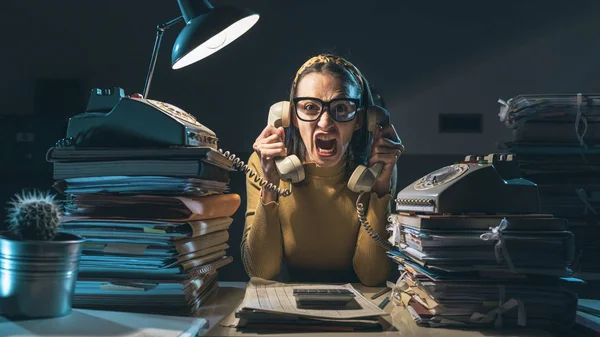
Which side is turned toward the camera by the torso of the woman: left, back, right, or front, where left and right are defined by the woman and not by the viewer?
front

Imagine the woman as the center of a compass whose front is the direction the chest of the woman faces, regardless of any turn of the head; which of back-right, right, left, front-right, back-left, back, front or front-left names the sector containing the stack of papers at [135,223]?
front-right

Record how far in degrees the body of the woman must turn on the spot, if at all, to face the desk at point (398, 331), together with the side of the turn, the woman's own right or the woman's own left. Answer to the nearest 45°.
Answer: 0° — they already face it

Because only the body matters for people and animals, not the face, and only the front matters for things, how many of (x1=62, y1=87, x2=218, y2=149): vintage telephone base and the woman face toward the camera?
1

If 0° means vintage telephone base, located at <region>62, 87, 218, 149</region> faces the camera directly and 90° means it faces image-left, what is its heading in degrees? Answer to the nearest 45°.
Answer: approximately 270°

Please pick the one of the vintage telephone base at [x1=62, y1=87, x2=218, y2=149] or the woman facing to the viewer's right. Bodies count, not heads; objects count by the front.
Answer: the vintage telephone base

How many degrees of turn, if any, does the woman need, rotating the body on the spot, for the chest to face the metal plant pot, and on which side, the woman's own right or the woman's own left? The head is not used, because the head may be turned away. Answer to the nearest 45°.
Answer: approximately 45° to the woman's own right

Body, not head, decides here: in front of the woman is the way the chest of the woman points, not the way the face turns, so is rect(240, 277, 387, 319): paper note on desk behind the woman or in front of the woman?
in front

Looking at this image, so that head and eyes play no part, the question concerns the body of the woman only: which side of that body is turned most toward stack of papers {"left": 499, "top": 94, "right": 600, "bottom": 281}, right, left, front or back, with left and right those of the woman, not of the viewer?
left

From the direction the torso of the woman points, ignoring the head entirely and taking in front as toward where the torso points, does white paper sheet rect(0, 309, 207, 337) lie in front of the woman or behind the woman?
in front
